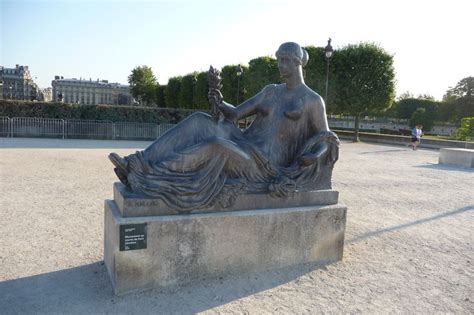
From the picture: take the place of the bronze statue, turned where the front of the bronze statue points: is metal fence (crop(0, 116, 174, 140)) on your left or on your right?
on your right

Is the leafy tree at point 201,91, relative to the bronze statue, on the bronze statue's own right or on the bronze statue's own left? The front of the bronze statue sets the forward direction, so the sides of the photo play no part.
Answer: on the bronze statue's own right

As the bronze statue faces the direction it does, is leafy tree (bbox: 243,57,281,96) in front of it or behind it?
behind

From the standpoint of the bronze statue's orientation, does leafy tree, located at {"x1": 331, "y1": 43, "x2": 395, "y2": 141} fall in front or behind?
behind

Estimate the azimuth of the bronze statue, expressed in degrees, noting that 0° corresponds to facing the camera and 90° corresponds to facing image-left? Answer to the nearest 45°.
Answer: approximately 45°

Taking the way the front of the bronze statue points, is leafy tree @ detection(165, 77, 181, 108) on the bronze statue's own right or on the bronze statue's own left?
on the bronze statue's own right

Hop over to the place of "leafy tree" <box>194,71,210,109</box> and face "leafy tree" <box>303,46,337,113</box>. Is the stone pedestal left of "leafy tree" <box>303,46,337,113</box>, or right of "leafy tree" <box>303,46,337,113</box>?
right
